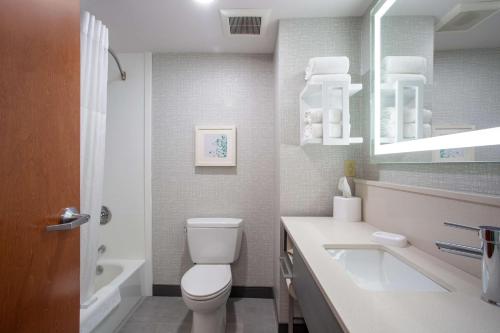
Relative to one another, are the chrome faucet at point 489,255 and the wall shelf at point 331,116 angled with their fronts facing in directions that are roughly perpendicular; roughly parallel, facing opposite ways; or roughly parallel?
roughly perpendicular

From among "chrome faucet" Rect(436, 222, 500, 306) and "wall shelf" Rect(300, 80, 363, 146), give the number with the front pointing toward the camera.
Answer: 1

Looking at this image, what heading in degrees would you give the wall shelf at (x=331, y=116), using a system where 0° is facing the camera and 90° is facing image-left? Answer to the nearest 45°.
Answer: approximately 0°

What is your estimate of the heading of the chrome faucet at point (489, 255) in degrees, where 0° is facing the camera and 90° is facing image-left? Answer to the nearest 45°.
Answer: approximately 90°

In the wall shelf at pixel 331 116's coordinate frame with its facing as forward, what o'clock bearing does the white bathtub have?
The white bathtub is roughly at 3 o'clock from the wall shelf.
